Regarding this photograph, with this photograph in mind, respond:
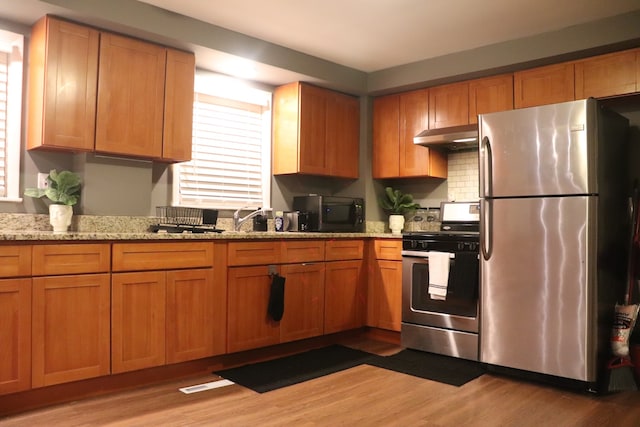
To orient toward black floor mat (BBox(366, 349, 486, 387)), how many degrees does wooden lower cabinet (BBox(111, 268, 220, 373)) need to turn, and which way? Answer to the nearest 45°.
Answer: approximately 45° to its left

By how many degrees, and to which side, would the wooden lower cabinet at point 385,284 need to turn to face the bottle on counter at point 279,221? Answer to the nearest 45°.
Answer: approximately 45° to its right

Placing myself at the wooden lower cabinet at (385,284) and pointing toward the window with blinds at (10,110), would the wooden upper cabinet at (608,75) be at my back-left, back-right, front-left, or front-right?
back-left

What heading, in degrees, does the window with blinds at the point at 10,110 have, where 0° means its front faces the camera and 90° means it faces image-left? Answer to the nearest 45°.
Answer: approximately 315°

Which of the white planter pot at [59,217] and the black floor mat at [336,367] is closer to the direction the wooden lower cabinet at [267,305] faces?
the black floor mat
